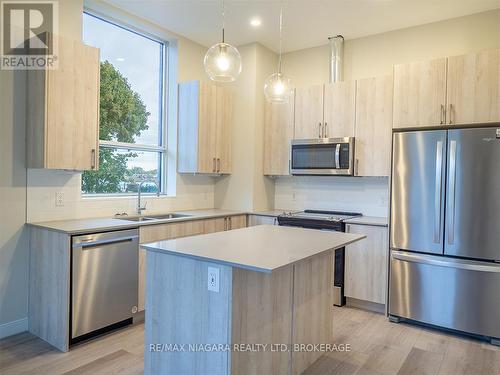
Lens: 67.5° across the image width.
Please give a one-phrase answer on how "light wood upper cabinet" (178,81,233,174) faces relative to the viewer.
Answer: facing the viewer and to the right of the viewer

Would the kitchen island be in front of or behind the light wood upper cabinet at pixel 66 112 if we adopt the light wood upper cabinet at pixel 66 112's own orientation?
in front

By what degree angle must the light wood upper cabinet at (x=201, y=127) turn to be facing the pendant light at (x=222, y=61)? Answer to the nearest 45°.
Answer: approximately 45° to its right

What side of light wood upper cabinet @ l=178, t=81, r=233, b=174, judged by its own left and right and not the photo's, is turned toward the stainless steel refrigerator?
front

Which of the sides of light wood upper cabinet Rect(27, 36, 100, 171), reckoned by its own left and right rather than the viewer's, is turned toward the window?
left

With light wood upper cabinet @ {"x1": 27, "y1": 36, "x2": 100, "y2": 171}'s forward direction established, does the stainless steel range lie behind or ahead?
ahead

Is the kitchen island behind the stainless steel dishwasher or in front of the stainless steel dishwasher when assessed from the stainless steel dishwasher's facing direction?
in front

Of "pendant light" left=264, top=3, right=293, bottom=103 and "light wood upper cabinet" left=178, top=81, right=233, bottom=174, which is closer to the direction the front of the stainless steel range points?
the pendant light
